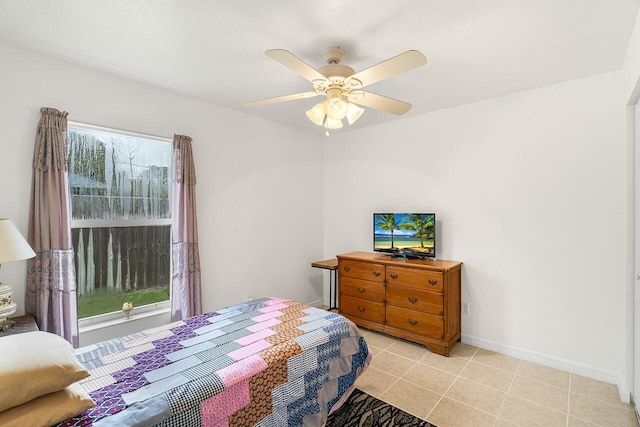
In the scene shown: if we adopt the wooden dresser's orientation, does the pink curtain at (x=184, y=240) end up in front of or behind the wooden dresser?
in front

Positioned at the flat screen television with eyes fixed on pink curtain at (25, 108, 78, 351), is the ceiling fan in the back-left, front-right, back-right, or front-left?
front-left

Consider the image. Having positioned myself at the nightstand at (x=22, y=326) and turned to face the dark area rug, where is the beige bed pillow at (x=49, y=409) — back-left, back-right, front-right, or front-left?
front-right

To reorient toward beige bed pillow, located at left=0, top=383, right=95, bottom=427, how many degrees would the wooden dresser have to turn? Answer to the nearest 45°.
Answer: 0° — it already faces it

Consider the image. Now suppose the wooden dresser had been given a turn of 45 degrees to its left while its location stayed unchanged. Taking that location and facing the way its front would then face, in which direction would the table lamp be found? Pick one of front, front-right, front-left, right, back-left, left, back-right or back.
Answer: front-right

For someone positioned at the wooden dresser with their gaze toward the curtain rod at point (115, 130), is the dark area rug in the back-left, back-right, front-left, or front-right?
front-left

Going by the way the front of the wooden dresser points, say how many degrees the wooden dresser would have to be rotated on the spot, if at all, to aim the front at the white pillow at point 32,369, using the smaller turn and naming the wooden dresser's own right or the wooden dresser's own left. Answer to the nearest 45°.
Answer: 0° — it already faces it

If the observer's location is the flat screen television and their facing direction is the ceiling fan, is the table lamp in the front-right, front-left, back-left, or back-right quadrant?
front-right

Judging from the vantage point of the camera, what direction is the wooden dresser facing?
facing the viewer and to the left of the viewer

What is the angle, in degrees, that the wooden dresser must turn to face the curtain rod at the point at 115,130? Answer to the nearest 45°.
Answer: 0° — it already faces it
